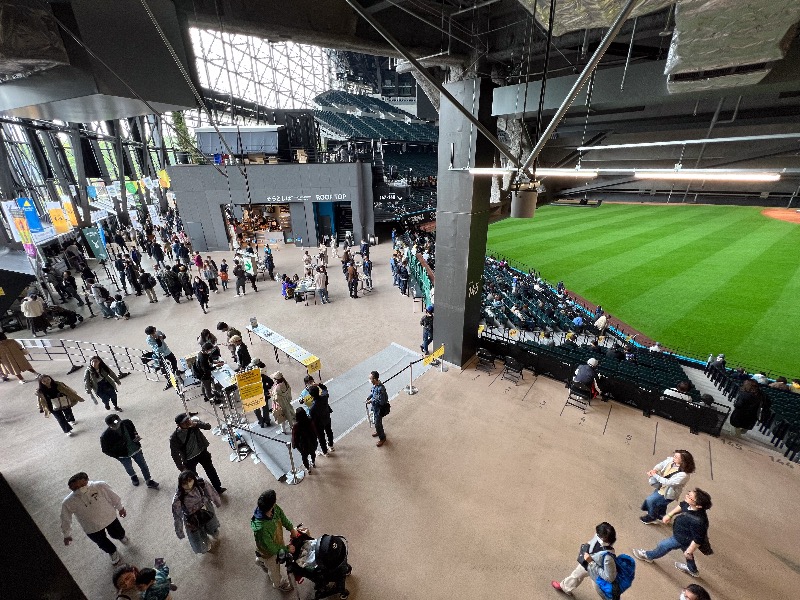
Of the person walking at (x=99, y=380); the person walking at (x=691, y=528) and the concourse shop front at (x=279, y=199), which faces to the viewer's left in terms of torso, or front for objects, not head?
the person walking at (x=691, y=528)

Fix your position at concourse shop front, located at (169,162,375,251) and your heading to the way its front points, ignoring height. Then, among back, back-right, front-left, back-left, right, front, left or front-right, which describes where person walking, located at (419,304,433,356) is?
front

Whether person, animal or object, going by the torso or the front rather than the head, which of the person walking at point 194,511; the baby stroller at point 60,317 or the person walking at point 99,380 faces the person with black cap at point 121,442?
the person walking at point 99,380

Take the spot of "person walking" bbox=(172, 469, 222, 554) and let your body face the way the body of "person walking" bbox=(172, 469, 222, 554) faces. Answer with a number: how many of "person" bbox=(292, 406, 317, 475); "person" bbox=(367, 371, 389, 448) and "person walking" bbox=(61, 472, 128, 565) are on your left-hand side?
2

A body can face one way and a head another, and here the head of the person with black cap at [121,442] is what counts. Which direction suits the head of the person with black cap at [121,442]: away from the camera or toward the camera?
toward the camera

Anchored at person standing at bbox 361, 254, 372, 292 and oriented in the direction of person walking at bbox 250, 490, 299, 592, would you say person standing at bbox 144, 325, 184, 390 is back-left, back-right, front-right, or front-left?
front-right

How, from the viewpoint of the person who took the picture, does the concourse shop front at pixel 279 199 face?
facing the viewer

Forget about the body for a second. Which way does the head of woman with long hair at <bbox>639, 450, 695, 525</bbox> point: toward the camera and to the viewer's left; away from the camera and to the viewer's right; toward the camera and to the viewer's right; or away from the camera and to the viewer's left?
toward the camera and to the viewer's left

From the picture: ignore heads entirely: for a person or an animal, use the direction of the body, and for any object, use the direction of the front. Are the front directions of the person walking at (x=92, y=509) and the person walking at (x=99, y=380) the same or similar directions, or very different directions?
same or similar directions

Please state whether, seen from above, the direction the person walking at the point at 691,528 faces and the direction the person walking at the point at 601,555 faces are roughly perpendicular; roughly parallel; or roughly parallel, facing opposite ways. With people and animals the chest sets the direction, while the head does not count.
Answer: roughly parallel

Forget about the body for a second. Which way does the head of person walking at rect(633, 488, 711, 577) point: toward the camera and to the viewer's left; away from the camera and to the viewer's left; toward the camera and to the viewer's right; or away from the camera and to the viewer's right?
toward the camera and to the viewer's left

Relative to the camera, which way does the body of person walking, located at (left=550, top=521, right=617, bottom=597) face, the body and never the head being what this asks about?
to the viewer's left

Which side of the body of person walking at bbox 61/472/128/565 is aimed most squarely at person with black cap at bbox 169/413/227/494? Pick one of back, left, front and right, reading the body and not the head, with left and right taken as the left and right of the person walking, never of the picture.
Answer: left

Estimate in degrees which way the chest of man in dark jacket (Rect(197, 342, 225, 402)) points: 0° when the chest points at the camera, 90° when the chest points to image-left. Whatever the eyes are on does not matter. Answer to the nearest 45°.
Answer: approximately 270°
